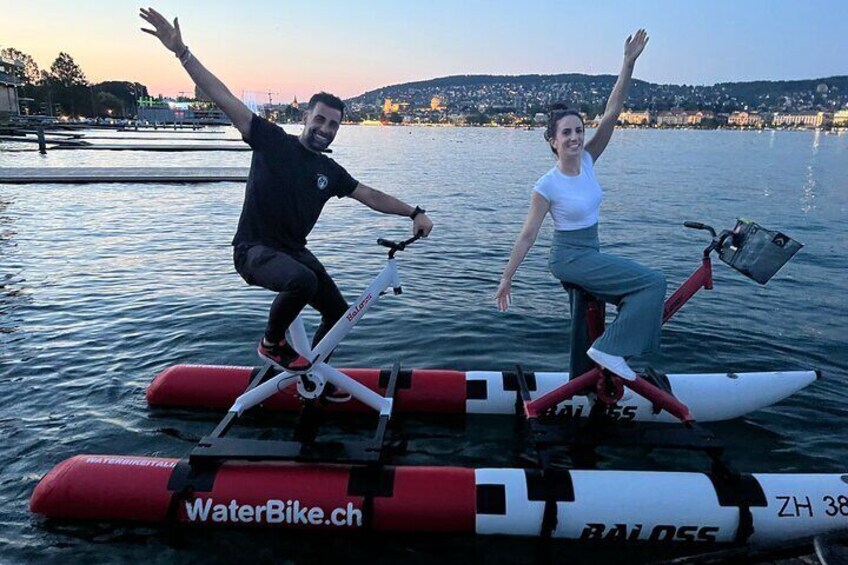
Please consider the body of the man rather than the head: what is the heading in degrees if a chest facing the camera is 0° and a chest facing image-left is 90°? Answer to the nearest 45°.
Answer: approximately 315°

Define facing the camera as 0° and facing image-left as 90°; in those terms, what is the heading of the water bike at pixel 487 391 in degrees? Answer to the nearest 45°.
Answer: approximately 270°

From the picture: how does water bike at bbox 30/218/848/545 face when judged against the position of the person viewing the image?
facing to the right of the viewer

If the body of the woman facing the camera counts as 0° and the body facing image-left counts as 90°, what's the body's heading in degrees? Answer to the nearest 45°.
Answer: approximately 315°

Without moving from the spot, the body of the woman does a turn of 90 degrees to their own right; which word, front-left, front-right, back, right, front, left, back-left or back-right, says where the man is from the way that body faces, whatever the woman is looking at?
front-right
